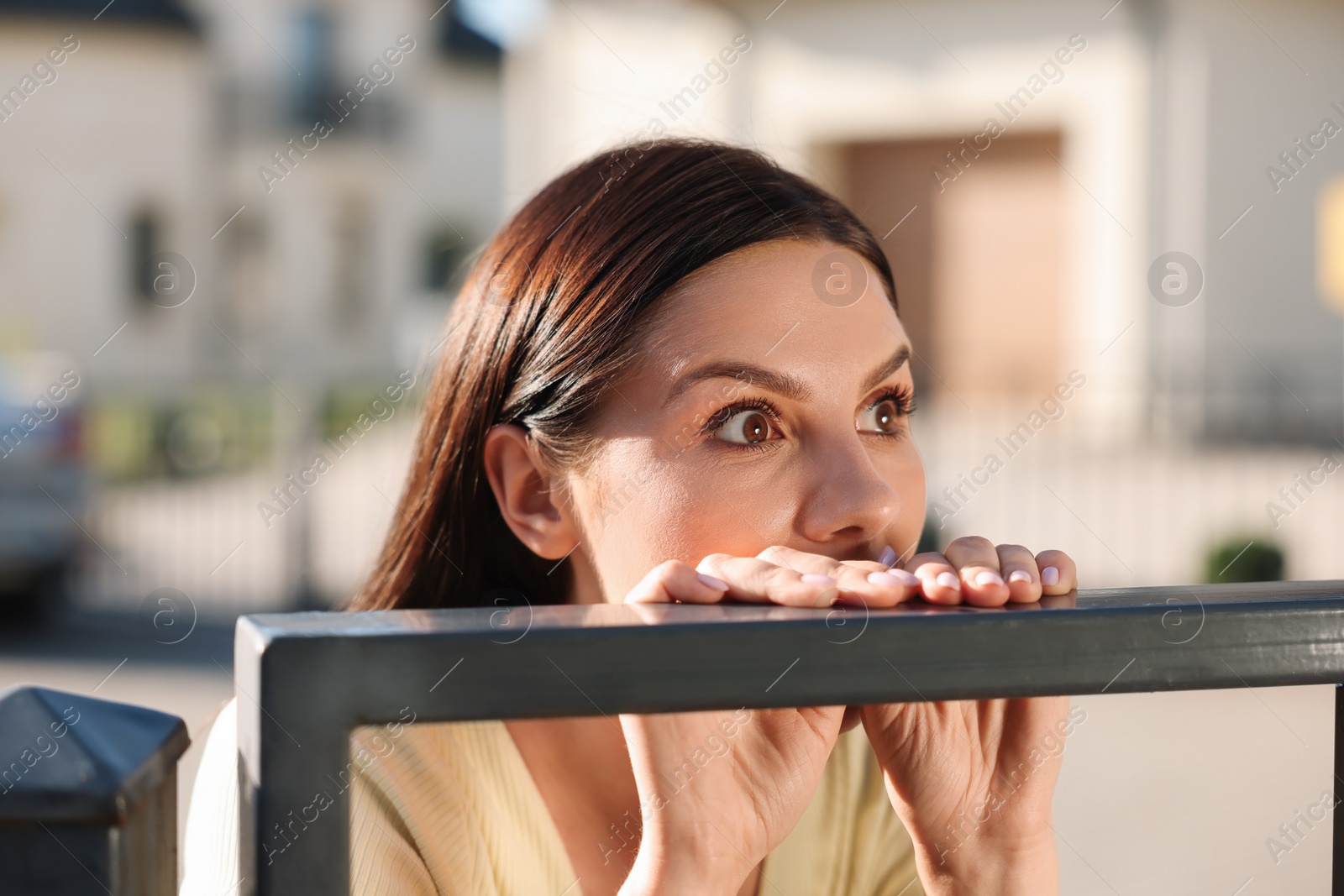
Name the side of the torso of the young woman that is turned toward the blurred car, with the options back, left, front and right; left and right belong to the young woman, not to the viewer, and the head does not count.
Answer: back

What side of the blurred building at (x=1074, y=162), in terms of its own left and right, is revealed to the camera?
front

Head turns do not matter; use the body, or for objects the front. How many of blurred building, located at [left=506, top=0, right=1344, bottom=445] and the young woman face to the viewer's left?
0

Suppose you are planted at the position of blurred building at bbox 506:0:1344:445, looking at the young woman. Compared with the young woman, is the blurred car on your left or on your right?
right

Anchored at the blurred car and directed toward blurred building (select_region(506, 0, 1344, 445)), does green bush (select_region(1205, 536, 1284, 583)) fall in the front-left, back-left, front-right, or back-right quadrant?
front-right

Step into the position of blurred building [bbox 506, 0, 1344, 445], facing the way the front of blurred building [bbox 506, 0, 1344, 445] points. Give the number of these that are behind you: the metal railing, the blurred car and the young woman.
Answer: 0

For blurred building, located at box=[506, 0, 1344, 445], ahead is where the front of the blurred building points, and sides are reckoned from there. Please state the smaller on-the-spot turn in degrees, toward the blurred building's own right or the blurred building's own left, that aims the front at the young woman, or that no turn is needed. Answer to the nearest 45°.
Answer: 0° — it already faces them

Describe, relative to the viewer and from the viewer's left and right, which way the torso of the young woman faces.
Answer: facing the viewer and to the right of the viewer

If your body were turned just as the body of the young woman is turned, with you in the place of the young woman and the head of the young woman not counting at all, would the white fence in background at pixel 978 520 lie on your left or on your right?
on your left

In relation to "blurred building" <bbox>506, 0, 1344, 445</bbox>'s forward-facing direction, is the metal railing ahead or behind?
ahead

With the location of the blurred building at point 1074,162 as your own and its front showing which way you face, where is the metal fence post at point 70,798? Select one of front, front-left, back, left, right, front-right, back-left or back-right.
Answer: front

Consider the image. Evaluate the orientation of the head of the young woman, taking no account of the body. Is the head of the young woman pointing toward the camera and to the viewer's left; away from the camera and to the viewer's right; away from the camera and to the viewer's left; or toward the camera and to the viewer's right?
toward the camera and to the viewer's right
